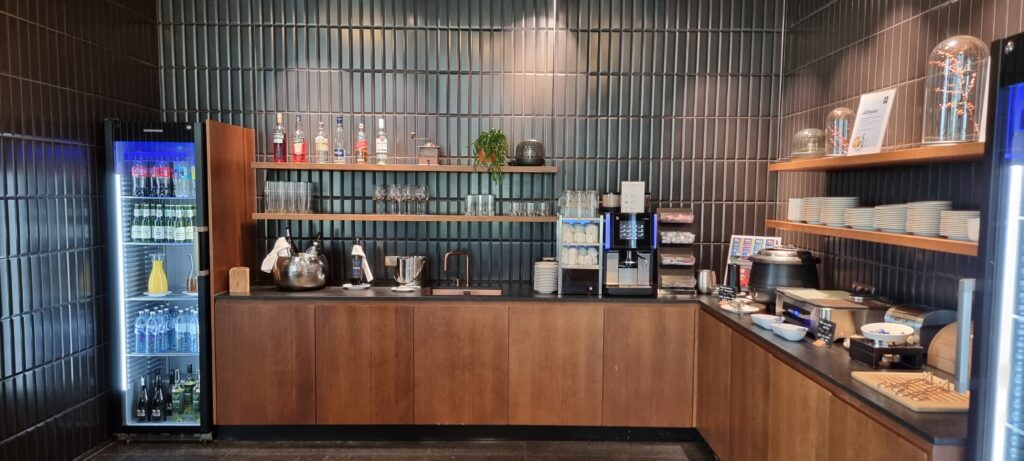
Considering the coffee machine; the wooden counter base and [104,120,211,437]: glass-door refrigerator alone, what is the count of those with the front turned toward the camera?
3

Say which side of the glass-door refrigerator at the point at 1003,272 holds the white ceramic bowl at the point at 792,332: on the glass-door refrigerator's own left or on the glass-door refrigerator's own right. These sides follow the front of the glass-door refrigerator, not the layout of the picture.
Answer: on the glass-door refrigerator's own right

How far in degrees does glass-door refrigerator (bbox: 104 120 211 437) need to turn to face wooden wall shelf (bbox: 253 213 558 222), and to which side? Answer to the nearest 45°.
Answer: approximately 45° to its left

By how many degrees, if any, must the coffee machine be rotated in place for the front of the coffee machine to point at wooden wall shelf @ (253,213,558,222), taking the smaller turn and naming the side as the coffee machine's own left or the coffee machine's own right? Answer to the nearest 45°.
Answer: approximately 90° to the coffee machine's own right

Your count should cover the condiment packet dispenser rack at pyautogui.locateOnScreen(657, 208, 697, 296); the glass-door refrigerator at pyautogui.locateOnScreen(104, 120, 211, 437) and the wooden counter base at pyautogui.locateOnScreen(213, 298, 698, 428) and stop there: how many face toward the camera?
3

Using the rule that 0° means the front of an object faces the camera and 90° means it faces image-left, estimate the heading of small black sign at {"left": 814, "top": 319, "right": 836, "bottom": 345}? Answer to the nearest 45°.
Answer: approximately 45°

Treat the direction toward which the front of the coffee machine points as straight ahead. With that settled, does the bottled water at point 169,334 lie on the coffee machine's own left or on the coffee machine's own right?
on the coffee machine's own right

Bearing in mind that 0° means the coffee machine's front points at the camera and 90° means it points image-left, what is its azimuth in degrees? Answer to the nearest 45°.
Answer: approximately 0°

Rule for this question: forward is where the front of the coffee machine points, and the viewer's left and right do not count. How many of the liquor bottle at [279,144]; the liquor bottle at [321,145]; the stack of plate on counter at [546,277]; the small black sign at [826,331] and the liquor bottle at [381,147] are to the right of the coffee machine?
4

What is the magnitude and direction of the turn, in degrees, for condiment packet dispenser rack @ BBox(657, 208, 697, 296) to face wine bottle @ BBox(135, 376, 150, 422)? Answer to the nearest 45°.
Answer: approximately 90° to its right

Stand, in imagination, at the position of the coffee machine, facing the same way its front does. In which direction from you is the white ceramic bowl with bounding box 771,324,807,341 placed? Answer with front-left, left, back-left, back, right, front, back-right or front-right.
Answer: front-left

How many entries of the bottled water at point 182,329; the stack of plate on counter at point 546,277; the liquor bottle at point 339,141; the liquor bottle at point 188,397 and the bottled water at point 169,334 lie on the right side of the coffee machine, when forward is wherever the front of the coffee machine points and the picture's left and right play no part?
5

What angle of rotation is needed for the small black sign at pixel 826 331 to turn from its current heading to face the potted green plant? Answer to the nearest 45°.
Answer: approximately 45° to its right

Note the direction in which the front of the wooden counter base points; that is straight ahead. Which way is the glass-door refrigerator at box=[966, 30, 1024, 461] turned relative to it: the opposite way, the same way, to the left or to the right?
to the right
